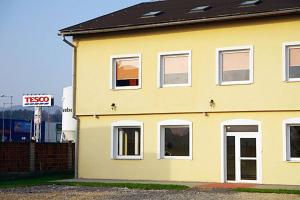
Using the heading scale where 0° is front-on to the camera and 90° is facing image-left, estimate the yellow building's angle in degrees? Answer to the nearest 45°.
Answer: approximately 0°

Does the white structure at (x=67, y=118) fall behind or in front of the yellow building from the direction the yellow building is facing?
behind
